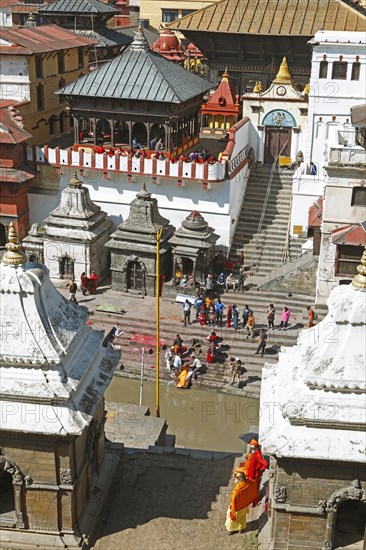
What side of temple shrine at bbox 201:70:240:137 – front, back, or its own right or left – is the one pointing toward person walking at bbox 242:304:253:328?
front

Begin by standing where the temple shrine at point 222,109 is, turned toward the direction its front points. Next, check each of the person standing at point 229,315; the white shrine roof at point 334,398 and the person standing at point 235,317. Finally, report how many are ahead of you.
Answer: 3

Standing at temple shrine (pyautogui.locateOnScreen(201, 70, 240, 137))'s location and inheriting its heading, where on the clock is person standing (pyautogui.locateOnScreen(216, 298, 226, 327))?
The person standing is roughly at 12 o'clock from the temple shrine.

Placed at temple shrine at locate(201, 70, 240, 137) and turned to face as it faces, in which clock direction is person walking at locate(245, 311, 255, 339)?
The person walking is roughly at 12 o'clock from the temple shrine.

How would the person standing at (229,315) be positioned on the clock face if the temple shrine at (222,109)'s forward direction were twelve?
The person standing is roughly at 12 o'clock from the temple shrine.

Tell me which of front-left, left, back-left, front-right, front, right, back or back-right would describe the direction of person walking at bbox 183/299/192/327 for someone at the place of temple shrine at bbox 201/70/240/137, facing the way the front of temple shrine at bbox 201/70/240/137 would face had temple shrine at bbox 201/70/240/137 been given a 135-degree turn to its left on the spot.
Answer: back-right

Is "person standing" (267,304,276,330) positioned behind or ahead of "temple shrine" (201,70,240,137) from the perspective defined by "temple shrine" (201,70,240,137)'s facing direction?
ahead

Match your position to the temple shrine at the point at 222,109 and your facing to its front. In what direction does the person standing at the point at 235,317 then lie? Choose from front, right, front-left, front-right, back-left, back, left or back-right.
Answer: front

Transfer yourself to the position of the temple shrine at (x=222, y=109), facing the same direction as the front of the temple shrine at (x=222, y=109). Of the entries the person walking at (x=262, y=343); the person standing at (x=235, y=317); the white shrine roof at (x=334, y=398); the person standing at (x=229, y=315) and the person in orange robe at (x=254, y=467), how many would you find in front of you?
5

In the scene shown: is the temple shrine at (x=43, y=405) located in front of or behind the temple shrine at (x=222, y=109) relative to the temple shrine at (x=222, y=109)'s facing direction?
in front

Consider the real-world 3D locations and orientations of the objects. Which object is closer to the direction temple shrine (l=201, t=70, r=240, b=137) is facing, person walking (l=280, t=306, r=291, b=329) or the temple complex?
the person walking

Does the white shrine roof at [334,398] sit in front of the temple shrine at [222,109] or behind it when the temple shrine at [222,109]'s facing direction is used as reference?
in front

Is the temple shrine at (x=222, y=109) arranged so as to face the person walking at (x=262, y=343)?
yes

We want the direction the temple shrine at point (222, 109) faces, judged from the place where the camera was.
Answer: facing the viewer

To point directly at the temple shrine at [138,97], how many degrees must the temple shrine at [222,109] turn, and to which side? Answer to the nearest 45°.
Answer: approximately 45° to its right

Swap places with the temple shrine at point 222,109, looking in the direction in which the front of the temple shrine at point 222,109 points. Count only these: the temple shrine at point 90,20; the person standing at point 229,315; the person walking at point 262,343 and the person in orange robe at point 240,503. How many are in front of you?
3

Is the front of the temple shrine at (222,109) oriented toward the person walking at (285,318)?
yes
